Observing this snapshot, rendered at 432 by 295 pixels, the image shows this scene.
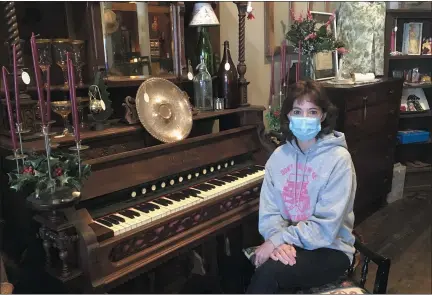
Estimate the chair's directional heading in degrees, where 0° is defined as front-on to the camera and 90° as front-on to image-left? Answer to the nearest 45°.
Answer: approximately 45°

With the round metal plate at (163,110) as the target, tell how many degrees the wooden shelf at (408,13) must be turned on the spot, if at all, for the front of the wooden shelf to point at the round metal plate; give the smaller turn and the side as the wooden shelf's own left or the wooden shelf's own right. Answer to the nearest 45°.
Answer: approximately 45° to the wooden shelf's own right

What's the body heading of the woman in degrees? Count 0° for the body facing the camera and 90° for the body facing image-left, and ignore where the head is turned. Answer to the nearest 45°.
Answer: approximately 45°
